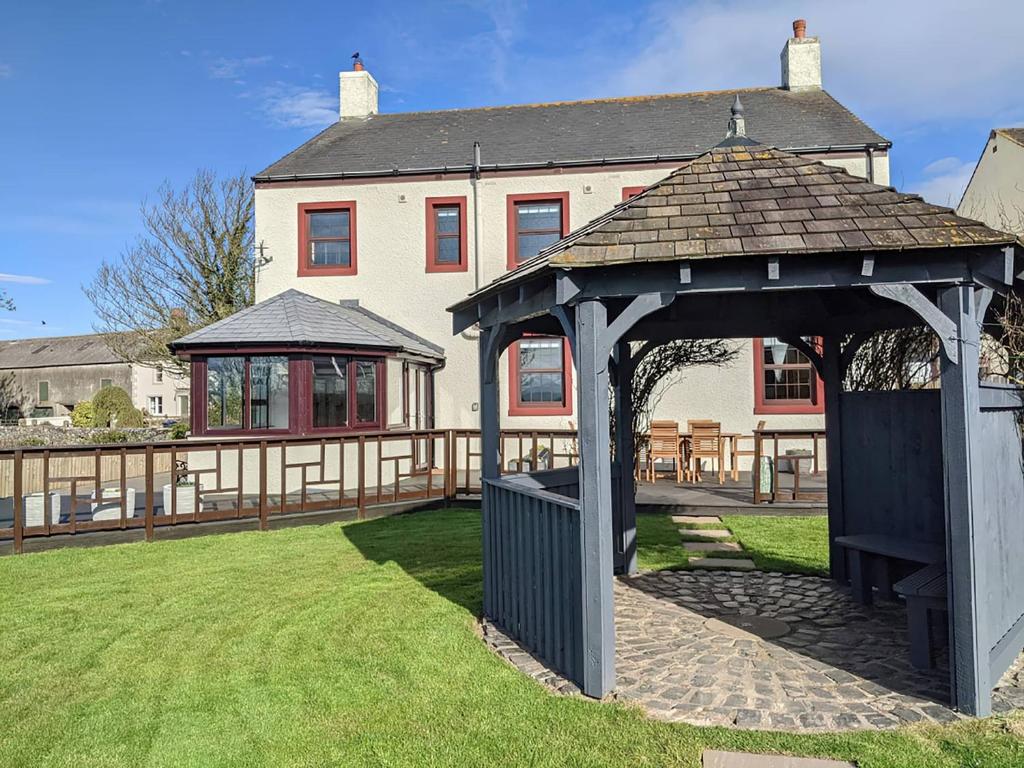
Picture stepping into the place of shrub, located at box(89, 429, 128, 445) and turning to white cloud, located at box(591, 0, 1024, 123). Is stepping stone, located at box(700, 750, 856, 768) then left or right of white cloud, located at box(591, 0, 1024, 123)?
right

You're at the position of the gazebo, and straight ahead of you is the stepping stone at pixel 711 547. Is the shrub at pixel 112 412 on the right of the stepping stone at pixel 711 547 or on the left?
left

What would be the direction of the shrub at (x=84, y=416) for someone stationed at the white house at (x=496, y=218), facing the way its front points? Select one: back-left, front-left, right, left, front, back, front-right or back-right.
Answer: back-right

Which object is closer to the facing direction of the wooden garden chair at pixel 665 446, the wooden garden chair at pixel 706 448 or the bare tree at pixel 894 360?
the bare tree

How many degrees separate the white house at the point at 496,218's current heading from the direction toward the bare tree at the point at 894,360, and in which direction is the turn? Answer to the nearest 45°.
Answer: approximately 45° to its left

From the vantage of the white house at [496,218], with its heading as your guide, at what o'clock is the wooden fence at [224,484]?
The wooden fence is roughly at 1 o'clock from the white house.
